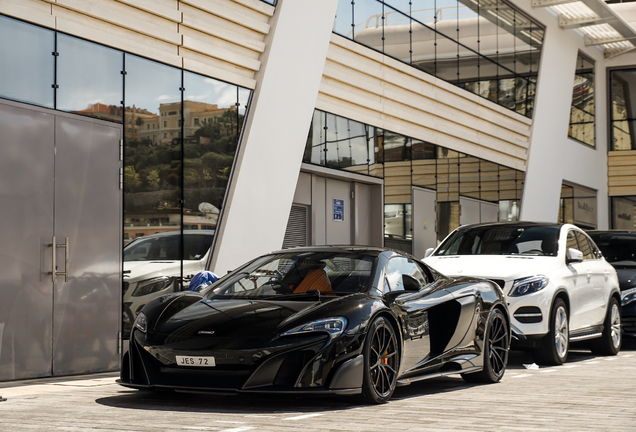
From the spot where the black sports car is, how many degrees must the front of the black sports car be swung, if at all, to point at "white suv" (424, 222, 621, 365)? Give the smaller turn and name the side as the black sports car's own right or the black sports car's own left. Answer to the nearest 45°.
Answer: approximately 180°

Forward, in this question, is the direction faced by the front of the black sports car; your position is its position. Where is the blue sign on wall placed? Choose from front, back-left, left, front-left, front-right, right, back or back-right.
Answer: back-right

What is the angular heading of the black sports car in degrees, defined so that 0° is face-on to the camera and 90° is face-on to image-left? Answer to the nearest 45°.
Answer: approximately 45°

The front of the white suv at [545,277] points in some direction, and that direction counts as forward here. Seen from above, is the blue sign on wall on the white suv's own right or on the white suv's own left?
on the white suv's own right

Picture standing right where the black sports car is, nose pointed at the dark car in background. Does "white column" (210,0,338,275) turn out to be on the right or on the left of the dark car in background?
left

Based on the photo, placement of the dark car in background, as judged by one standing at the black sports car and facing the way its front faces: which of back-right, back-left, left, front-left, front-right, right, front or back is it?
back

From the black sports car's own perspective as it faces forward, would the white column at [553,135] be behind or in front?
behind

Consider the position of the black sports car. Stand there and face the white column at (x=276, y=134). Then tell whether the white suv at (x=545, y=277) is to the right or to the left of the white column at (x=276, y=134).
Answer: right

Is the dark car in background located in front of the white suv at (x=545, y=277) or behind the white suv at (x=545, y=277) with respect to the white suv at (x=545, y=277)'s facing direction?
behind
